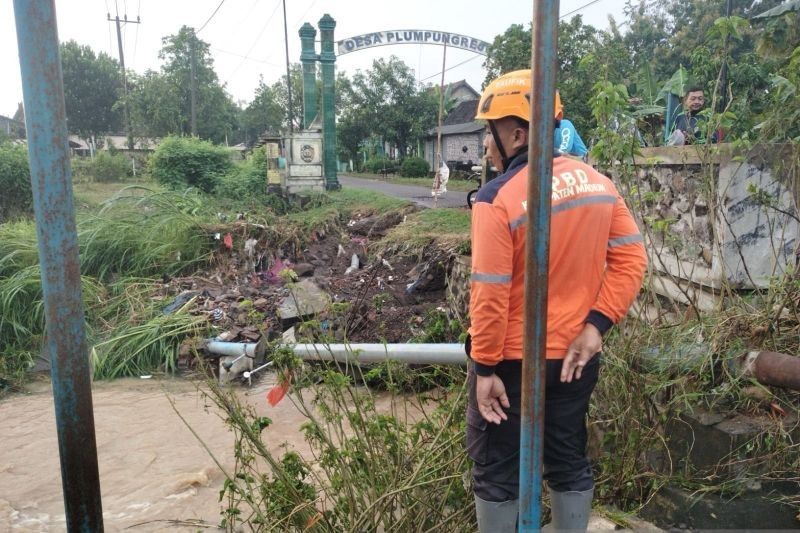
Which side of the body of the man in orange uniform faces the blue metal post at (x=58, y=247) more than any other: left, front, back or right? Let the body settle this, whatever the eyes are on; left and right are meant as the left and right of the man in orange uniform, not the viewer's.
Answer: left

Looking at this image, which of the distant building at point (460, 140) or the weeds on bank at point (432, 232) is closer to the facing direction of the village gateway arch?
the weeds on bank

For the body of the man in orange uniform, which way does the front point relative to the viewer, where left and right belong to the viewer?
facing away from the viewer and to the left of the viewer

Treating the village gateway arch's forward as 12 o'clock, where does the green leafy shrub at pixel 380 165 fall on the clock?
The green leafy shrub is roughly at 6 o'clock from the village gateway arch.

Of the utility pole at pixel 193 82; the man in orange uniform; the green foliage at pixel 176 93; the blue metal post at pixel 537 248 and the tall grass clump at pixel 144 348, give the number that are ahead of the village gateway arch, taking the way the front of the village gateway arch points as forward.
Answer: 3

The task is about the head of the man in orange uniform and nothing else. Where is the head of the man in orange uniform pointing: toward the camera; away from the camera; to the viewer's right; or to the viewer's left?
to the viewer's left

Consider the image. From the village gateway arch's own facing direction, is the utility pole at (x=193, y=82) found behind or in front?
behind

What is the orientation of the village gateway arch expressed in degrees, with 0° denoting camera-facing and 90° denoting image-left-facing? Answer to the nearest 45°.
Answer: approximately 0°

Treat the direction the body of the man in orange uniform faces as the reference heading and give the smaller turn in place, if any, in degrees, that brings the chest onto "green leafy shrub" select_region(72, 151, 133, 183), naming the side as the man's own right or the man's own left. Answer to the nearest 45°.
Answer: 0° — they already face it

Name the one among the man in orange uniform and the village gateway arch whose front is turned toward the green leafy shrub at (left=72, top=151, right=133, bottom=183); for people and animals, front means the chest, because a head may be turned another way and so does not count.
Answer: the man in orange uniform

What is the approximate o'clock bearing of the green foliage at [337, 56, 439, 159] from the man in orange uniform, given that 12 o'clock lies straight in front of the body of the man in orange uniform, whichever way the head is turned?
The green foliage is roughly at 1 o'clock from the man in orange uniform.

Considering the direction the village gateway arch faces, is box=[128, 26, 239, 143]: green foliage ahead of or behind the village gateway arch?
behind

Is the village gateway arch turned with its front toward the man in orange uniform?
yes

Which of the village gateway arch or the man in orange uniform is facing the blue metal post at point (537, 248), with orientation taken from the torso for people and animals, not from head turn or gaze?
the village gateway arch

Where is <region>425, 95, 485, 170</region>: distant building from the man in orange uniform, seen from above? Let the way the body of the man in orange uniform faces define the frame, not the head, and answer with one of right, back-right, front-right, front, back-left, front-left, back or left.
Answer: front-right

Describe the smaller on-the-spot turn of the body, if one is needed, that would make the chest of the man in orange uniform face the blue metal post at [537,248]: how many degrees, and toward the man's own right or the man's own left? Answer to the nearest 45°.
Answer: approximately 135° to the man's own left
